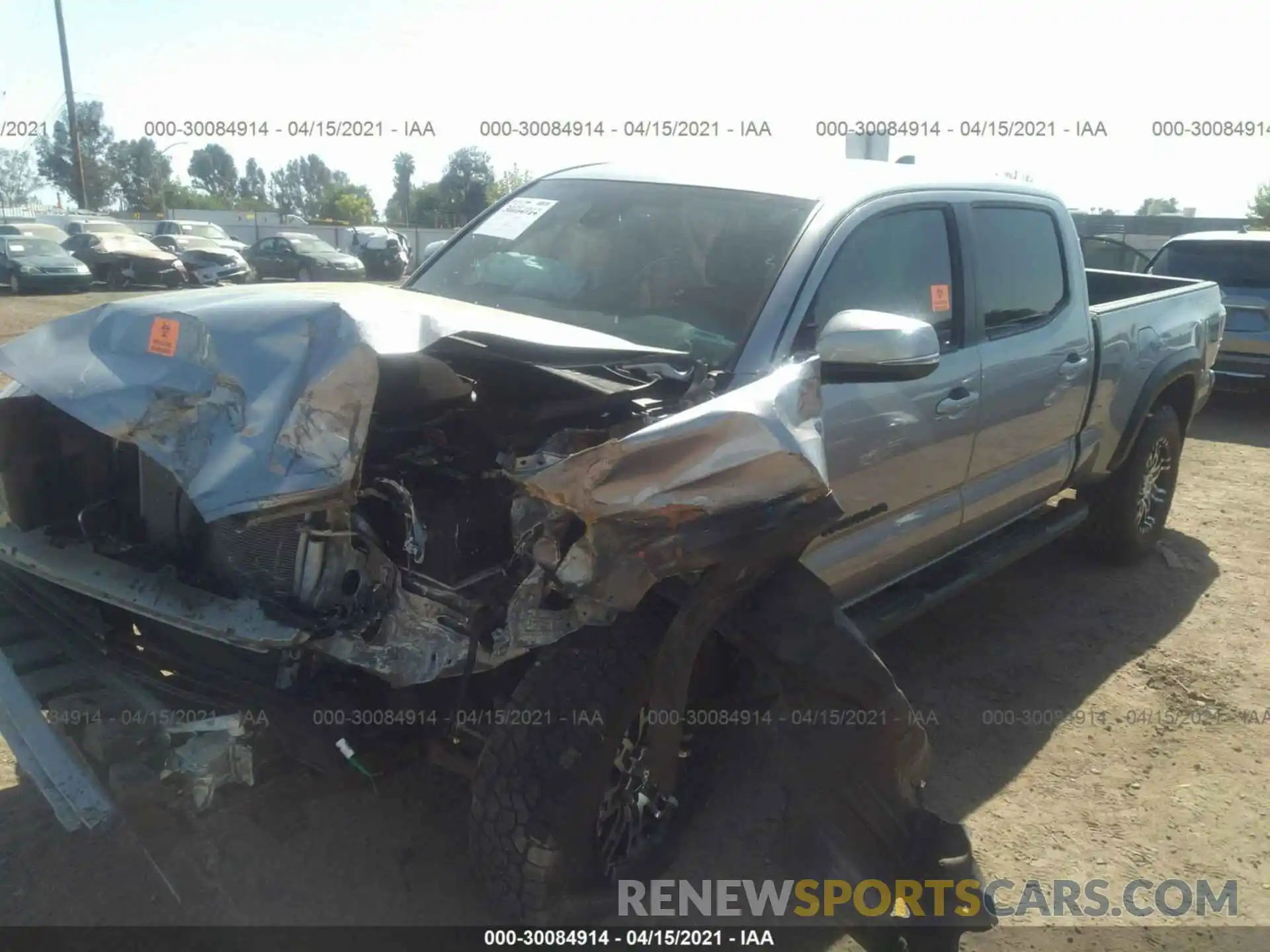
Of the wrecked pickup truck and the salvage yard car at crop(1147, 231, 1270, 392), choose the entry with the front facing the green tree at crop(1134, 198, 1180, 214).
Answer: the salvage yard car

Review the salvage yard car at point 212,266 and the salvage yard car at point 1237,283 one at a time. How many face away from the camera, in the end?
1

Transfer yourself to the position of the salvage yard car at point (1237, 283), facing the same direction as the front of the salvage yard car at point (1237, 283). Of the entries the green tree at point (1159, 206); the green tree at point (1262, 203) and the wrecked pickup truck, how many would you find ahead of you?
2

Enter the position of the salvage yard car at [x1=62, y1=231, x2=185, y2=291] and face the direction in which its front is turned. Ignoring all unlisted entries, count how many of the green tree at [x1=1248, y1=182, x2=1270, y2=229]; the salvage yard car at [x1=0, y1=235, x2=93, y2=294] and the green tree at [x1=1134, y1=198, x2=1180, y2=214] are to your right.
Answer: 1

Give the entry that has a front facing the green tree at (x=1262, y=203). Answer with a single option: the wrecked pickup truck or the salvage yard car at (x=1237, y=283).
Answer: the salvage yard car

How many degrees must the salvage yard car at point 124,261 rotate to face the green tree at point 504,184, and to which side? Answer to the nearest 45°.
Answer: approximately 90° to its left

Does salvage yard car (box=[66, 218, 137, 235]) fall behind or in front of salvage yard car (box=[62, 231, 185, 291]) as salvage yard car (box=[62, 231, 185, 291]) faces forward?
behind

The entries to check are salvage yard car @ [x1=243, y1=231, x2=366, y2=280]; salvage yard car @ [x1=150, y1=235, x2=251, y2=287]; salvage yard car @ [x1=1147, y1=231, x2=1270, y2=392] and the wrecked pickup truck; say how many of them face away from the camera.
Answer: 1

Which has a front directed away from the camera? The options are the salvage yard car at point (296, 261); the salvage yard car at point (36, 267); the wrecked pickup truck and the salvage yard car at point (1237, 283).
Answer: the salvage yard car at point (1237, 283)

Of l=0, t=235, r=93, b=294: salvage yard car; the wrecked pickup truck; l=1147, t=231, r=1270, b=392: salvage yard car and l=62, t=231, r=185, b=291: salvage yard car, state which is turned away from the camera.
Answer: l=1147, t=231, r=1270, b=392: salvage yard car

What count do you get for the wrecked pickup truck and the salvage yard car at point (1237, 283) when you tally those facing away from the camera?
1

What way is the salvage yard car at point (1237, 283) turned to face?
away from the camera

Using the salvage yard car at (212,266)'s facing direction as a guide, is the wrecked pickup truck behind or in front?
in front

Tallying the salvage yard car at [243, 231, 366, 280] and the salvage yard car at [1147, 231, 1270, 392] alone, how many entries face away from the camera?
1
